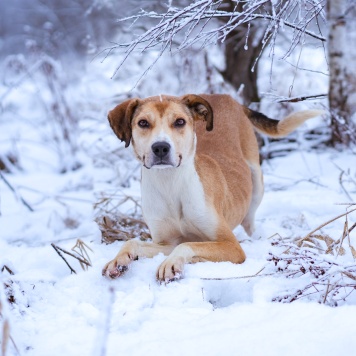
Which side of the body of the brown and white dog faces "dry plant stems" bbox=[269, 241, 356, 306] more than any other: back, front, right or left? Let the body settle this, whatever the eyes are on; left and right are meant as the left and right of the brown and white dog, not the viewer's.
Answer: left

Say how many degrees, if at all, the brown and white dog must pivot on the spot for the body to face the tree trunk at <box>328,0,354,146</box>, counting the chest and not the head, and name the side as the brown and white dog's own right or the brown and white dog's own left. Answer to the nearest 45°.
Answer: approximately 180°

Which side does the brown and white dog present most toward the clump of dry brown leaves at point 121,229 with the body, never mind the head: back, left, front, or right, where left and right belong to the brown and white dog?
right

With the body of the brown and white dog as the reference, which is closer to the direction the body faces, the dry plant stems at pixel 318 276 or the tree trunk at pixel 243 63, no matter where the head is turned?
the dry plant stems

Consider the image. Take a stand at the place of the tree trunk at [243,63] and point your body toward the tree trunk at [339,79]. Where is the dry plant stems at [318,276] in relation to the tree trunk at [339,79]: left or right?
right

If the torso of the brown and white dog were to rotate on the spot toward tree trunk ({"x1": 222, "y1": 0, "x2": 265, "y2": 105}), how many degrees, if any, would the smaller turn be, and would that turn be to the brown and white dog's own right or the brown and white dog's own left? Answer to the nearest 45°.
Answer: approximately 135° to the brown and white dog's own right

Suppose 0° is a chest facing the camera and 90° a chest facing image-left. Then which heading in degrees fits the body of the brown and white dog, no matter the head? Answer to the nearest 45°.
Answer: approximately 45°
